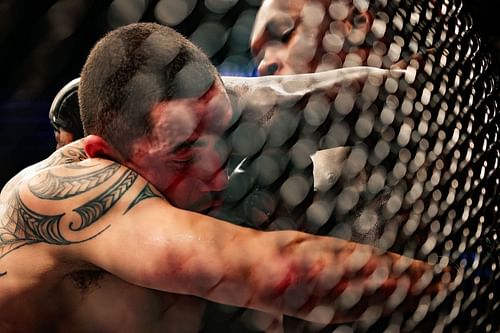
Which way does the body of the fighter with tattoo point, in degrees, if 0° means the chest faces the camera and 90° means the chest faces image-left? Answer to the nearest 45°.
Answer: approximately 270°
